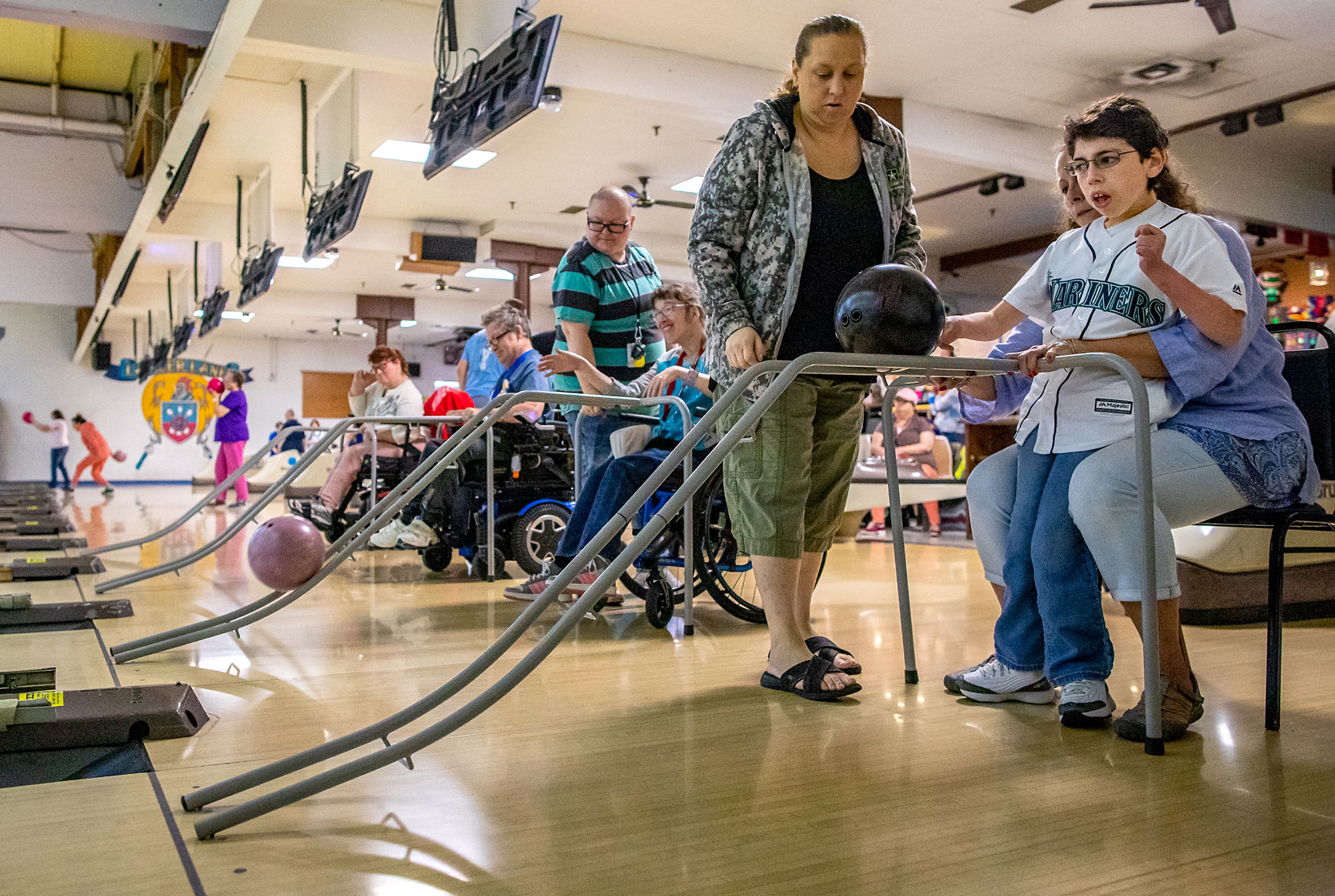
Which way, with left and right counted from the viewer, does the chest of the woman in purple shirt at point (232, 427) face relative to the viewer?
facing to the left of the viewer

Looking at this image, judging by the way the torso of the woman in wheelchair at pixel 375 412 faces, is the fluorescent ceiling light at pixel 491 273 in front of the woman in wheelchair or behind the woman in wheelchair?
behind

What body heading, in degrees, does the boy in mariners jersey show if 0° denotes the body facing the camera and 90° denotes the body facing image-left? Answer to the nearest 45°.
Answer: approximately 45°

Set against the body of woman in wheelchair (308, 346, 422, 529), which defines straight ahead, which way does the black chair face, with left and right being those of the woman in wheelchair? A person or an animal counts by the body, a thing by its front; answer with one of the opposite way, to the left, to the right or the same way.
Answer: to the right

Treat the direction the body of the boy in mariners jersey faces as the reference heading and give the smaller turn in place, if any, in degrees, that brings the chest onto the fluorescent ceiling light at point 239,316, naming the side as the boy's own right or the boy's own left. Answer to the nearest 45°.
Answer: approximately 90° to the boy's own right

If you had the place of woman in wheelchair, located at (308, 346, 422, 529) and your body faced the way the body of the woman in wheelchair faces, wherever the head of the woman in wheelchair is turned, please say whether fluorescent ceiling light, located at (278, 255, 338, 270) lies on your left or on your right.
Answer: on your right

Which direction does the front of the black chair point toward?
to the viewer's left

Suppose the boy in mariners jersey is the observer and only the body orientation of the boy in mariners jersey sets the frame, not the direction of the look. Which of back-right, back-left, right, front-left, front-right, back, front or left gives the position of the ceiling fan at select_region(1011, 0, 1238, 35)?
back-right

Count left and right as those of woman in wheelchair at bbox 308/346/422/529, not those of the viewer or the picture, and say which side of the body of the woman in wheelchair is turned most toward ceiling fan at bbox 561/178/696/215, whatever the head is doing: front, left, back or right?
back

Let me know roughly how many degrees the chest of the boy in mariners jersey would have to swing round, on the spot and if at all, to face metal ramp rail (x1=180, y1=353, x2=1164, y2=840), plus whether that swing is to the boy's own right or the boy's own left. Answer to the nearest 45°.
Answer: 0° — they already face it

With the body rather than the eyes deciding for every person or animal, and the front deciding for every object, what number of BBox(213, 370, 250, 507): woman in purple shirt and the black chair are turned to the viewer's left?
2
